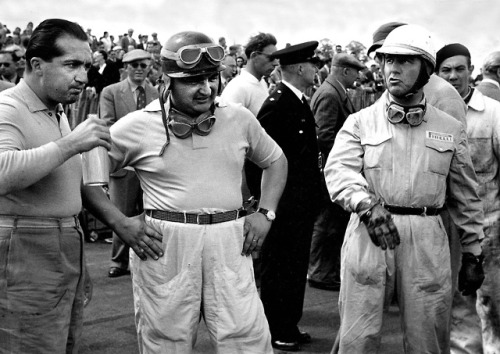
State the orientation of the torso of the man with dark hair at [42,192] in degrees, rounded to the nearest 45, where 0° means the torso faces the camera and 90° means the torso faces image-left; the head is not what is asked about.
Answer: approximately 315°

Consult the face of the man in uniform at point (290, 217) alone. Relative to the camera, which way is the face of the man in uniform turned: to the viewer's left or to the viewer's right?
to the viewer's right

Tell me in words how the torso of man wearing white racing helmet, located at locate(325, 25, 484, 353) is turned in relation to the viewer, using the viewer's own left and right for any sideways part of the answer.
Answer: facing the viewer

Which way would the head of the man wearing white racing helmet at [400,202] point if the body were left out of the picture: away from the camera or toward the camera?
toward the camera

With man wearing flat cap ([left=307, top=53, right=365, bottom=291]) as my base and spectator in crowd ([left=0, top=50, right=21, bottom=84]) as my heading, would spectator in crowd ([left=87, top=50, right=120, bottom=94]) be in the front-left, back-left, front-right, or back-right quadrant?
front-right

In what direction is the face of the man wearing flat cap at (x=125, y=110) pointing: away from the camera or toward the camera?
toward the camera

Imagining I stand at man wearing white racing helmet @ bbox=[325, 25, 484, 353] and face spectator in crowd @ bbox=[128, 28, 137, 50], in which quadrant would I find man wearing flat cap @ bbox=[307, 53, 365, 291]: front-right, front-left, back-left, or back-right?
front-right

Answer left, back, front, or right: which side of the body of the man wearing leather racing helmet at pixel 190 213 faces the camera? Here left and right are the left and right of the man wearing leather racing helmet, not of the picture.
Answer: front

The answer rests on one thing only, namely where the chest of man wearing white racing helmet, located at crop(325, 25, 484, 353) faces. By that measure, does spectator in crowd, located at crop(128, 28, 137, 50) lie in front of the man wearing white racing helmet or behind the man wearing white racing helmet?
behind
